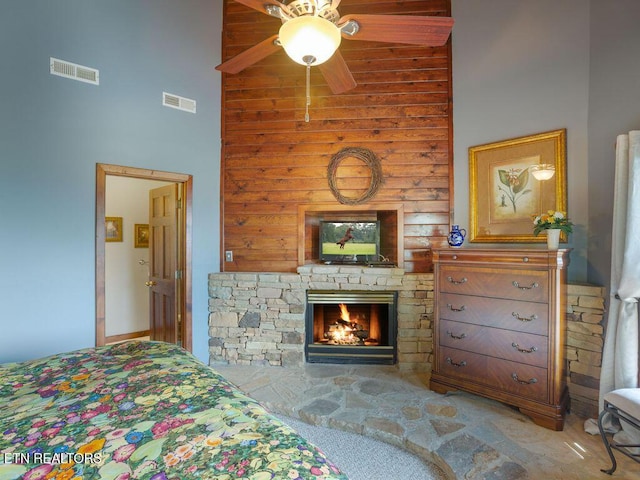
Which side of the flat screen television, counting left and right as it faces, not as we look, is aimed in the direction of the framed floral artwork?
left

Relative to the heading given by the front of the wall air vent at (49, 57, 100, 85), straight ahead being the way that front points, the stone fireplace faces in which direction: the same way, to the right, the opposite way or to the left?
to the right

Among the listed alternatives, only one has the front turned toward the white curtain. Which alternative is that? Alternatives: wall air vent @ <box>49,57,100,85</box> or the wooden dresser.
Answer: the wall air vent

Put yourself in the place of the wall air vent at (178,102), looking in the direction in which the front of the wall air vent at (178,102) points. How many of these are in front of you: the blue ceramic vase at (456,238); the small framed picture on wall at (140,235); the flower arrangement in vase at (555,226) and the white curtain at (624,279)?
3

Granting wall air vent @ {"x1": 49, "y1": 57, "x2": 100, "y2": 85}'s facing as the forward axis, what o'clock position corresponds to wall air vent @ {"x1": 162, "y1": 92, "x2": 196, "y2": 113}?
wall air vent @ {"x1": 162, "y1": 92, "x2": 196, "y2": 113} is roughly at 10 o'clock from wall air vent @ {"x1": 49, "y1": 57, "x2": 100, "y2": 85}.

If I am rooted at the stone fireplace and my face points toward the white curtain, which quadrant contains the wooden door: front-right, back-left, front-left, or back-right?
back-right

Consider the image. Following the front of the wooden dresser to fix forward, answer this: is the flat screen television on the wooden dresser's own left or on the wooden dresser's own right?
on the wooden dresser's own right

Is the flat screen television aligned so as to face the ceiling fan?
yes

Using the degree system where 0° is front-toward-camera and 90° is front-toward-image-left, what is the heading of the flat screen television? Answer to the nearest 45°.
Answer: approximately 0°

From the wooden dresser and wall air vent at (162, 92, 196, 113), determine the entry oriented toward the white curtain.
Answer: the wall air vent

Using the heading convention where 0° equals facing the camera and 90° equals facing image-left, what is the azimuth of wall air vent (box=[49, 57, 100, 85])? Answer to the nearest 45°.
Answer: approximately 315°
